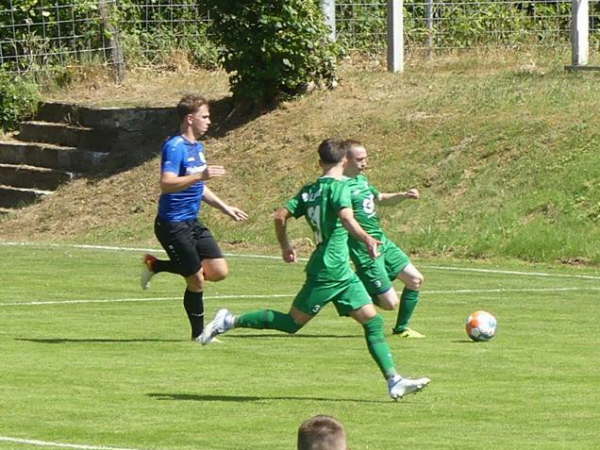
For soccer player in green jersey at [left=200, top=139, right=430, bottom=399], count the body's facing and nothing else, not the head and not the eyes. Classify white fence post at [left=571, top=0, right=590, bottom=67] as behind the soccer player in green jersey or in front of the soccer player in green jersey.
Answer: in front

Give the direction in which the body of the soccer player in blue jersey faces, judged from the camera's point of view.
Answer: to the viewer's right

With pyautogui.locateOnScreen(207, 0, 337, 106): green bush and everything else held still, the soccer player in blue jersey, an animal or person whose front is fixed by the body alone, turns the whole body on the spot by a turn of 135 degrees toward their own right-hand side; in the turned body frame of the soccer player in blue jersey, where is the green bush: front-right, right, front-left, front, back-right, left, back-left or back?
back-right

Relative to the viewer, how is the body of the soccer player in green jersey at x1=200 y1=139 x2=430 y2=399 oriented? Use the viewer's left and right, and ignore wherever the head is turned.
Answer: facing away from the viewer and to the right of the viewer

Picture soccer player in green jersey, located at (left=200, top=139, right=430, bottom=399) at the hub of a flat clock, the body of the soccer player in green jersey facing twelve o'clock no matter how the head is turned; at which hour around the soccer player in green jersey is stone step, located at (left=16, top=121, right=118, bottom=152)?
The stone step is roughly at 10 o'clock from the soccer player in green jersey.

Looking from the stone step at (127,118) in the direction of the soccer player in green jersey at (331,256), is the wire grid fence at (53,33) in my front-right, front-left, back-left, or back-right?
back-right

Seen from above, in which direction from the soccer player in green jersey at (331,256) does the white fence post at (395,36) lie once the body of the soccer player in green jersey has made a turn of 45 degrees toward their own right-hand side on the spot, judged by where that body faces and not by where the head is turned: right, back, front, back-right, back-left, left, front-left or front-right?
left

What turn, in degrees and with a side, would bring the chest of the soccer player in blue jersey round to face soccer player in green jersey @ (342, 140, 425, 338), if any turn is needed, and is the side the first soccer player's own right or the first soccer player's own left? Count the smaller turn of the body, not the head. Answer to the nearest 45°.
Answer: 0° — they already face them

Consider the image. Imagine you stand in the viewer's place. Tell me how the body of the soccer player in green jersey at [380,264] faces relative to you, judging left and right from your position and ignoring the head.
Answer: facing the viewer and to the right of the viewer

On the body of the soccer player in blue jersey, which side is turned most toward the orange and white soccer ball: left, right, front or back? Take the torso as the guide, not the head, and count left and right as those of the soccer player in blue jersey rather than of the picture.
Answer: front

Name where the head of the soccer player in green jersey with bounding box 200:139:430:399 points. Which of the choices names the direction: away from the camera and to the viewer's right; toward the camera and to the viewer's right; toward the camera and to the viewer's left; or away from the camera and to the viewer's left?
away from the camera and to the viewer's right

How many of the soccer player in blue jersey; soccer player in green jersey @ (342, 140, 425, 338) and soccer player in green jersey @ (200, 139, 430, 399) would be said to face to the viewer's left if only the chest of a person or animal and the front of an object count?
0

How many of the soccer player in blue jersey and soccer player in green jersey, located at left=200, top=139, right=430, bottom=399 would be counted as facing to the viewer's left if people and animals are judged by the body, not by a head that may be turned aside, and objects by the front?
0

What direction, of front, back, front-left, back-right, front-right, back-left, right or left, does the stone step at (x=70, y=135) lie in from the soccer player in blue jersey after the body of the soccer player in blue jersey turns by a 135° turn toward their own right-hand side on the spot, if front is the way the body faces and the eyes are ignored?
back-right

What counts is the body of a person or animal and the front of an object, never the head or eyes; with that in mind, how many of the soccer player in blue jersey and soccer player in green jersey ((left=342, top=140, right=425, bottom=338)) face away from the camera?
0

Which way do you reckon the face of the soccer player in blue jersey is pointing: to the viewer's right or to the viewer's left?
to the viewer's right
